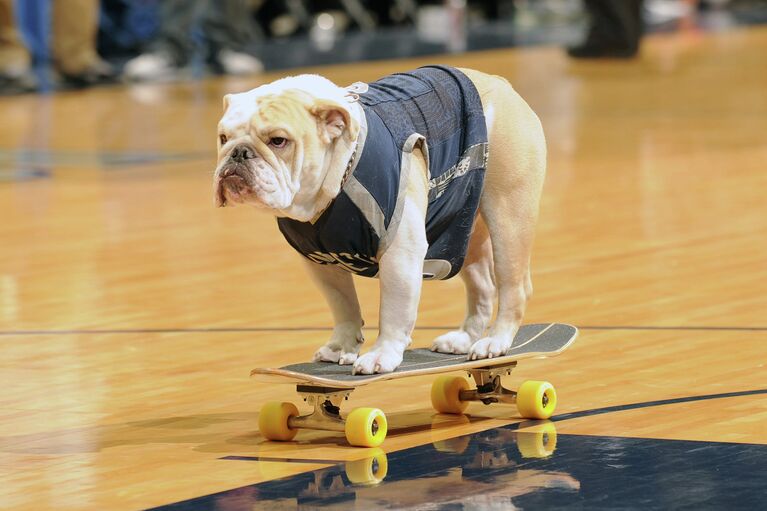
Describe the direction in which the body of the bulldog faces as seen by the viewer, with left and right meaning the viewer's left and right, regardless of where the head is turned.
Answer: facing the viewer and to the left of the viewer
